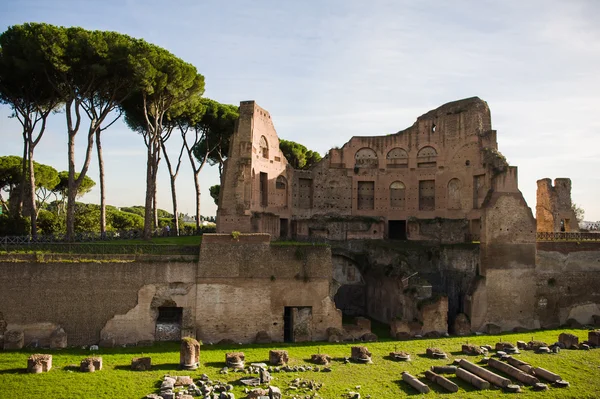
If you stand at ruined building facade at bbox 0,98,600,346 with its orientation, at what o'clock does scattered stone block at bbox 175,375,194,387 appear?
The scattered stone block is roughly at 1 o'clock from the ruined building facade.

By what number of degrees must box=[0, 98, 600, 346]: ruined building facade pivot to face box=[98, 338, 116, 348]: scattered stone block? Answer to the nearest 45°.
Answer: approximately 45° to its right

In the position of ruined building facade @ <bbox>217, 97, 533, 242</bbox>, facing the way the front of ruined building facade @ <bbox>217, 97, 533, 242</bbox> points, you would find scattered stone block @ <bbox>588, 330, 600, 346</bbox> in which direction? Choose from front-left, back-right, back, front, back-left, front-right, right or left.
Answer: front-left

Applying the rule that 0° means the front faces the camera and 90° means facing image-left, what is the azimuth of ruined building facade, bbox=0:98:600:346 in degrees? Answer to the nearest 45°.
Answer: approximately 0°

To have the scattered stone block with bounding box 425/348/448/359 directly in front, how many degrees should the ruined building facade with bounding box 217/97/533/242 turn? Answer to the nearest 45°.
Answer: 0° — it already faces it

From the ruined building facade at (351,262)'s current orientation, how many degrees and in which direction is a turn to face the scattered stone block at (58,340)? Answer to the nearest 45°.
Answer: approximately 45° to its right

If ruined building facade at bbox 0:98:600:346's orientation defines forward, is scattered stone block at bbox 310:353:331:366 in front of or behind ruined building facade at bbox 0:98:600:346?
in front

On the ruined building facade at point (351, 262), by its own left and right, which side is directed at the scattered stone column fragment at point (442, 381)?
front

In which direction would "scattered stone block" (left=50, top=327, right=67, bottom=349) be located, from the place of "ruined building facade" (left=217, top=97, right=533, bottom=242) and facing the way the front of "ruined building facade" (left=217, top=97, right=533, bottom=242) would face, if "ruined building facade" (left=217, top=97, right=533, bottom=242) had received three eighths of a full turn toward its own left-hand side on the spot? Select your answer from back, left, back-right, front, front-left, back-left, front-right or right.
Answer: back

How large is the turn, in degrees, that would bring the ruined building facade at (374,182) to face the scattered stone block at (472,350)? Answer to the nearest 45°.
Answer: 0° — it already faces it
